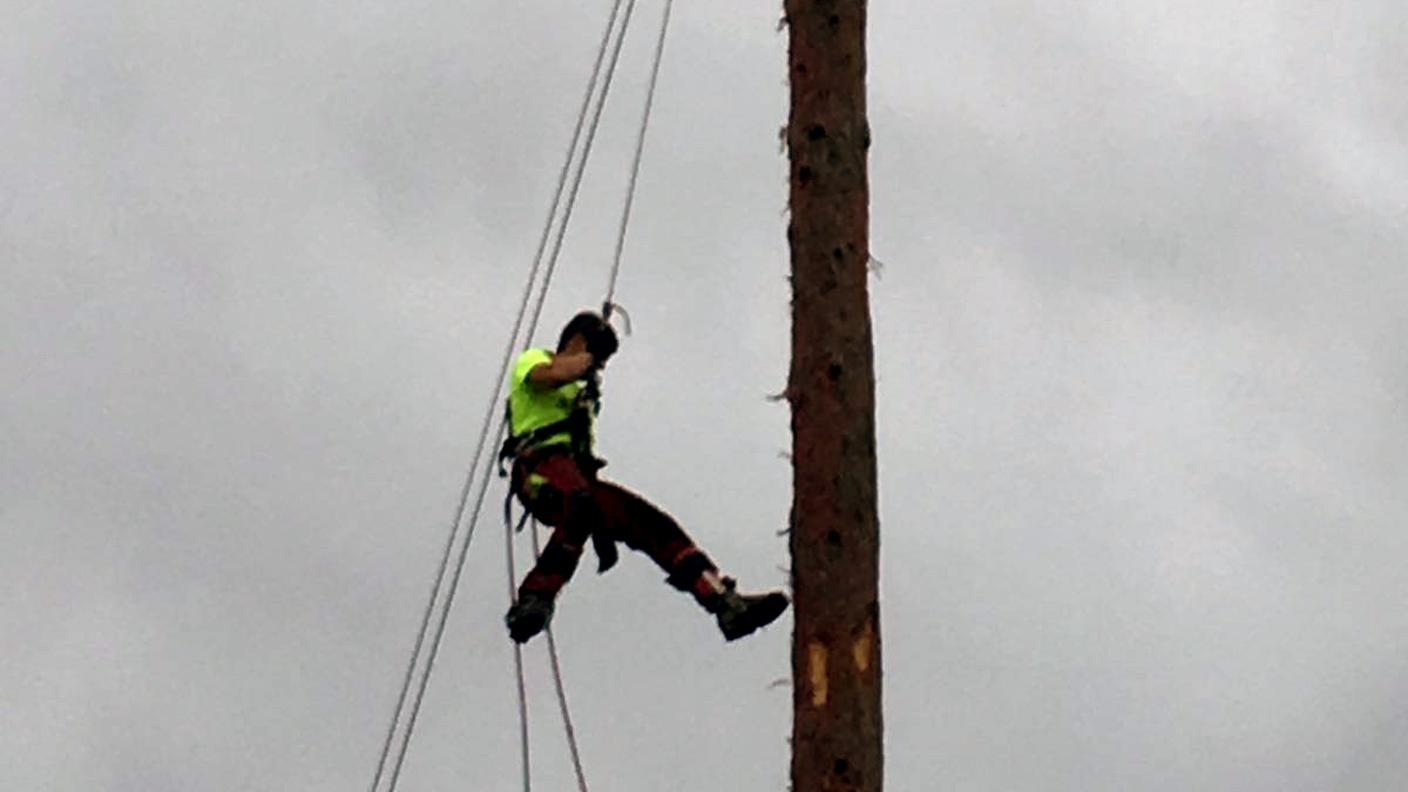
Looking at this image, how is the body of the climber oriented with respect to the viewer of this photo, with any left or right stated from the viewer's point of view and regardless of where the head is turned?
facing to the right of the viewer
